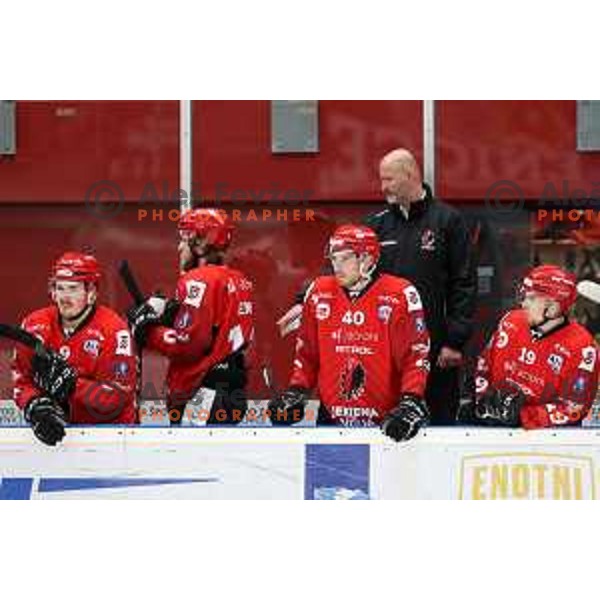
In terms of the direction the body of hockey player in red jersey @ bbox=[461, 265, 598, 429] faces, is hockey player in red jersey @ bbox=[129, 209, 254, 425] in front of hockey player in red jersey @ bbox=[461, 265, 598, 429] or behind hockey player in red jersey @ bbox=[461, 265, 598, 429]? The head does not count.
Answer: in front

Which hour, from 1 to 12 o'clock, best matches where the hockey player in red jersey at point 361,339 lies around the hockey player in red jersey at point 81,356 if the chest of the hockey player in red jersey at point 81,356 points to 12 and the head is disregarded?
the hockey player in red jersey at point 361,339 is roughly at 8 o'clock from the hockey player in red jersey at point 81,356.

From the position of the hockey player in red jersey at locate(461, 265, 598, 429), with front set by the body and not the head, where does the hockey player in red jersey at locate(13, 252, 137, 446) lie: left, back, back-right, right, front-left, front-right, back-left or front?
front-right

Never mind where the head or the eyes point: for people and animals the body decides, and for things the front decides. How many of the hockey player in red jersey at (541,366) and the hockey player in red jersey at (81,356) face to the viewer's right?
0

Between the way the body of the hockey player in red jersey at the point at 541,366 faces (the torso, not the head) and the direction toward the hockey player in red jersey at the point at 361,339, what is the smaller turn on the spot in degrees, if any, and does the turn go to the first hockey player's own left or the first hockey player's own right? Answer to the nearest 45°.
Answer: approximately 45° to the first hockey player's own right

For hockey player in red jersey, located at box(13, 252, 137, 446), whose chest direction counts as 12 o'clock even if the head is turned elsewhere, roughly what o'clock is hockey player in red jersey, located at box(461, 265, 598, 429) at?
hockey player in red jersey, located at box(461, 265, 598, 429) is roughly at 8 o'clock from hockey player in red jersey, located at box(13, 252, 137, 446).

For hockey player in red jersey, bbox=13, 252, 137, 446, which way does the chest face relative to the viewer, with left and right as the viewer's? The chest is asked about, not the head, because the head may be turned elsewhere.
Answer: facing the viewer and to the left of the viewer

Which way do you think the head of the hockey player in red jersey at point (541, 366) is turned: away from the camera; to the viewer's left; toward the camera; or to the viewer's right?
to the viewer's left

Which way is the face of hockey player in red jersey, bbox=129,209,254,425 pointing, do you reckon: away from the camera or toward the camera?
away from the camera

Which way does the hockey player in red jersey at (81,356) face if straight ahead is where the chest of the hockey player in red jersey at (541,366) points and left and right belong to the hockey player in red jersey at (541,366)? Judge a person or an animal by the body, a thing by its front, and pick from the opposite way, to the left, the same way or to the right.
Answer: the same way

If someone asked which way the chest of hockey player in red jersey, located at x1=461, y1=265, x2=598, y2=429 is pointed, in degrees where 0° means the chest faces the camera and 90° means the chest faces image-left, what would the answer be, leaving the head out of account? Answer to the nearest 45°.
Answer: approximately 45°
